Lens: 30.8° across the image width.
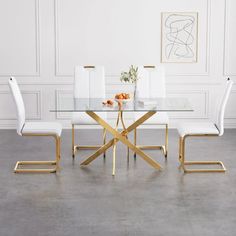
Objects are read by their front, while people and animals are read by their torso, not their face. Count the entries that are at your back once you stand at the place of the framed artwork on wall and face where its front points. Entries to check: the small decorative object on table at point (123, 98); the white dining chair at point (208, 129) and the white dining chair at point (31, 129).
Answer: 0

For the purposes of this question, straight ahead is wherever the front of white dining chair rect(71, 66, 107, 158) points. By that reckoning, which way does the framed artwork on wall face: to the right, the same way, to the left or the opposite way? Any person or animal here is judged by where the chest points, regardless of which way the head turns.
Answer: the same way

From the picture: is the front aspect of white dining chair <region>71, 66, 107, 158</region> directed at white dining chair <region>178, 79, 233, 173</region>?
no

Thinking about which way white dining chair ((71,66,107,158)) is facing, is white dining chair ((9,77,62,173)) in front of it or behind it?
in front

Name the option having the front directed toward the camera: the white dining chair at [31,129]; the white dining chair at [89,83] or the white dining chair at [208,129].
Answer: the white dining chair at [89,83]

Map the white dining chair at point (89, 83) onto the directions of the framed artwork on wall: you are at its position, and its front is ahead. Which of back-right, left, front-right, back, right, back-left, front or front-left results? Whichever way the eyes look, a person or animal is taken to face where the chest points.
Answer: front-right

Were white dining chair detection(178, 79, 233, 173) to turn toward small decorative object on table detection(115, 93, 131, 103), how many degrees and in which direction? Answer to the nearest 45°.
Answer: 0° — it already faces it

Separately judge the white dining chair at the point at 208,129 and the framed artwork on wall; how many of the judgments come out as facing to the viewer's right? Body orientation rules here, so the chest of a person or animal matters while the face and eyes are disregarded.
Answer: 0

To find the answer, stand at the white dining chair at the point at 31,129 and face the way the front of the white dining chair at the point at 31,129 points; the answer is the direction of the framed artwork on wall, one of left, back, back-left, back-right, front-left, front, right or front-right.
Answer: front-left

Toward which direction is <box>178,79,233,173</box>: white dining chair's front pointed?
to the viewer's left

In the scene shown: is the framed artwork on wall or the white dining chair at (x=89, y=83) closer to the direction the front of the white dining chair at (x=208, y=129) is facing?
the white dining chair

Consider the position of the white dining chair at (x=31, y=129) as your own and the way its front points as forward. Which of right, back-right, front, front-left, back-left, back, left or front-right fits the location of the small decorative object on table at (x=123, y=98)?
front

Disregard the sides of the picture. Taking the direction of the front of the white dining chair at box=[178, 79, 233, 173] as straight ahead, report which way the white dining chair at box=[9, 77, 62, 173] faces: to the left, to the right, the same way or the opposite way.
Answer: the opposite way

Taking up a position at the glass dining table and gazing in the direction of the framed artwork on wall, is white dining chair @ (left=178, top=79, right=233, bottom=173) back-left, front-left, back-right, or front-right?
front-right

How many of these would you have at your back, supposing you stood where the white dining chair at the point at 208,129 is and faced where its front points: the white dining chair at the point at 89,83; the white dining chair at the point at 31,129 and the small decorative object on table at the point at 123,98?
0

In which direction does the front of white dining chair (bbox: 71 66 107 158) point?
toward the camera

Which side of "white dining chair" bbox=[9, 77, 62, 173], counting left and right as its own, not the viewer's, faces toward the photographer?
right

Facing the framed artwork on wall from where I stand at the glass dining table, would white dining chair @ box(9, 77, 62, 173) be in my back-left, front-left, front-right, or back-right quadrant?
back-left

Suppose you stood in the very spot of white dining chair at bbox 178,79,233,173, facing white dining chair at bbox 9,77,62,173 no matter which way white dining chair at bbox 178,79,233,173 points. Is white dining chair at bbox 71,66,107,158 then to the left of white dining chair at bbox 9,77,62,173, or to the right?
right

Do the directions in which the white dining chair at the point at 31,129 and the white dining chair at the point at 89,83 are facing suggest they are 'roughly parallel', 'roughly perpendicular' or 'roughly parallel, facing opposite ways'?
roughly perpendicular

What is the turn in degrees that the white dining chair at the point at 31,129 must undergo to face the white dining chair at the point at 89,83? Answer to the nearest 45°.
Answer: approximately 45° to its left
